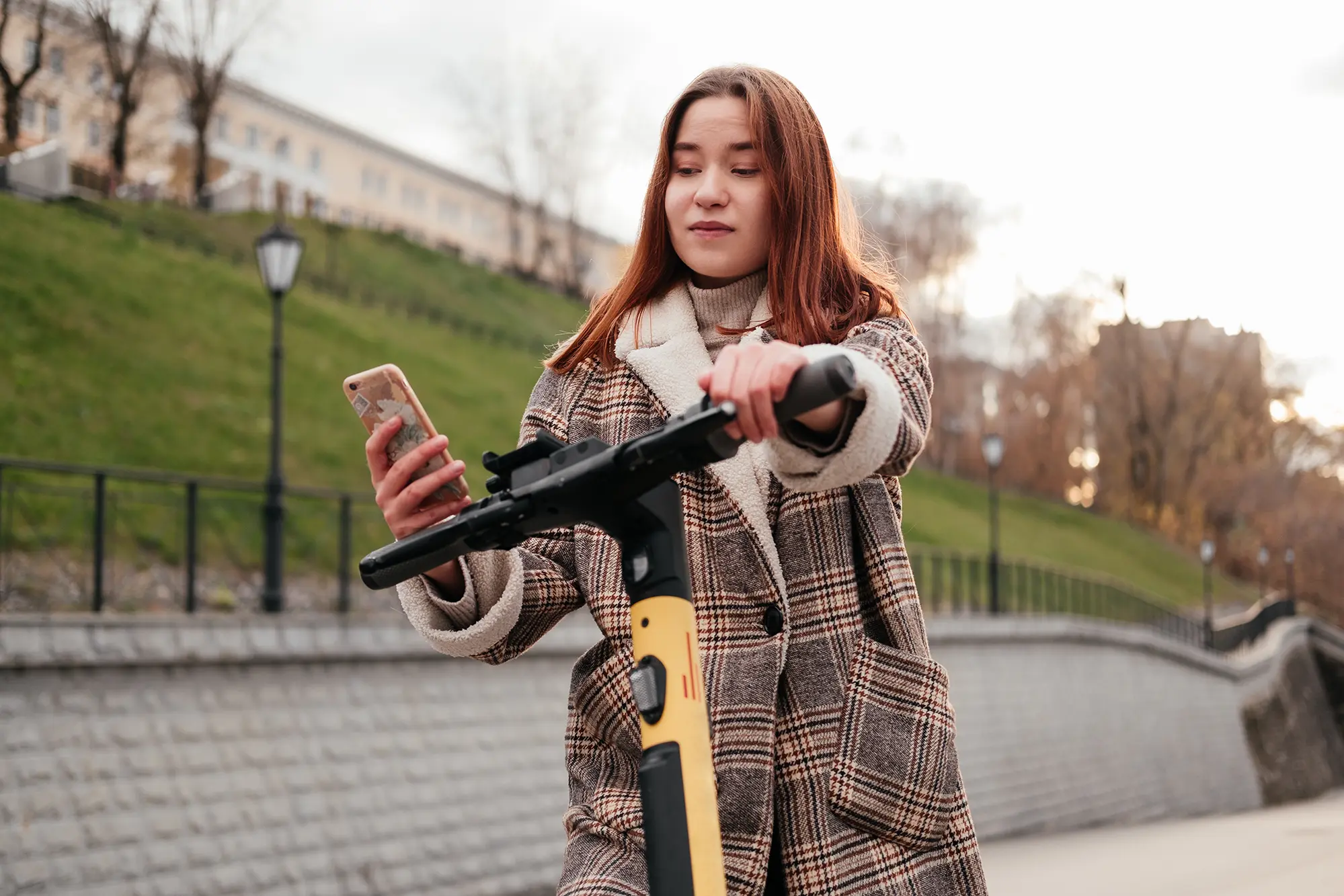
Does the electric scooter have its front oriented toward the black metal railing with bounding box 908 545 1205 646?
no

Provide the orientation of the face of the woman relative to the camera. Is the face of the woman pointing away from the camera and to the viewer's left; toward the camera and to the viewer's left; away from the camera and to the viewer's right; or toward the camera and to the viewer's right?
toward the camera and to the viewer's left

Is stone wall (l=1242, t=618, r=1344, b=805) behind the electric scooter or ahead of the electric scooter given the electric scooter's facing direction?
behind

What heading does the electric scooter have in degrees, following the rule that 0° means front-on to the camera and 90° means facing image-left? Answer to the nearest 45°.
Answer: approximately 45°

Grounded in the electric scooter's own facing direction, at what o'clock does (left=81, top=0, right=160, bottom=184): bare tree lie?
The bare tree is roughly at 4 o'clock from the electric scooter.

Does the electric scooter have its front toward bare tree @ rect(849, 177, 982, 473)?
no

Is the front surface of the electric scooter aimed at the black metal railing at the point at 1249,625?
no

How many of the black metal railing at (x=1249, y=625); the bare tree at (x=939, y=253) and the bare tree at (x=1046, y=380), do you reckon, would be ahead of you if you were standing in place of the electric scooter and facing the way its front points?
0

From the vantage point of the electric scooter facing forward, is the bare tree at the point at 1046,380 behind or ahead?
behind

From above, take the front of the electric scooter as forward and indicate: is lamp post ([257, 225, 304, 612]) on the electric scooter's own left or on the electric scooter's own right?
on the electric scooter's own right

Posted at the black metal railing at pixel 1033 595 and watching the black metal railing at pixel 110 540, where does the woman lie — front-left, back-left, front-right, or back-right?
front-left

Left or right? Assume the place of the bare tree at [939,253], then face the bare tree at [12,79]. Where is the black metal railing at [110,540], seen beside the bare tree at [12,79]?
left

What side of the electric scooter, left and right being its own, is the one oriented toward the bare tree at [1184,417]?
back

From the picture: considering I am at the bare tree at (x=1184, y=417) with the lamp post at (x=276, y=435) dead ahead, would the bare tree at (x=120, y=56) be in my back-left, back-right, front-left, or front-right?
front-right
